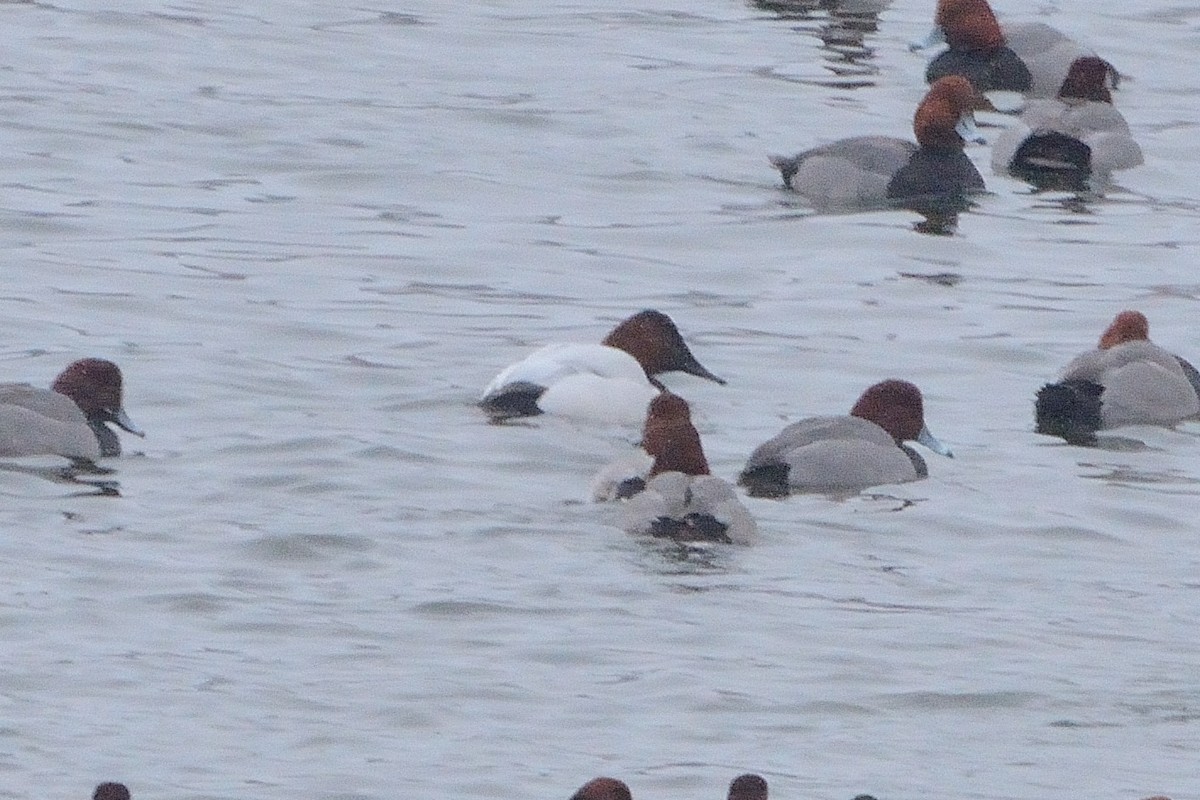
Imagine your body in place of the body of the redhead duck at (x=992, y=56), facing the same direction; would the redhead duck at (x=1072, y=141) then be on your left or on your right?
on your left

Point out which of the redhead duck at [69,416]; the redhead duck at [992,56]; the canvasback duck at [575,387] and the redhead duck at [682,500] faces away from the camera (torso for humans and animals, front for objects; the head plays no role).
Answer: the redhead duck at [682,500]

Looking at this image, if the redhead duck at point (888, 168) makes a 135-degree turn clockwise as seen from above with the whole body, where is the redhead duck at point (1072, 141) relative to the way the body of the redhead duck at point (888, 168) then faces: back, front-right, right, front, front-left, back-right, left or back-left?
back

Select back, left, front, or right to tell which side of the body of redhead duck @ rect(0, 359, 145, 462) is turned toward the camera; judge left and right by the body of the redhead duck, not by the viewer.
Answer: right

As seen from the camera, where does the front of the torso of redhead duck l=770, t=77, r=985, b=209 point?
to the viewer's right

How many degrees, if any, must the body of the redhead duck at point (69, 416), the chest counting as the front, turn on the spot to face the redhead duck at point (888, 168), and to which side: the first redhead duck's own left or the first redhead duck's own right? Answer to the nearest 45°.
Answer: approximately 45° to the first redhead duck's own left

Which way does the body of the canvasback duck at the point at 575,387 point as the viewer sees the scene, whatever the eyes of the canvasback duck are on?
to the viewer's right

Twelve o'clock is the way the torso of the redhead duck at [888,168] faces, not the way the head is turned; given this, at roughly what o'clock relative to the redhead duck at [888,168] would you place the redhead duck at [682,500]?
the redhead duck at [682,500] is roughly at 3 o'clock from the redhead duck at [888,168].

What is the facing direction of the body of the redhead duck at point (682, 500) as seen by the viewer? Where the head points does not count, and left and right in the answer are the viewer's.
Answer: facing away from the viewer

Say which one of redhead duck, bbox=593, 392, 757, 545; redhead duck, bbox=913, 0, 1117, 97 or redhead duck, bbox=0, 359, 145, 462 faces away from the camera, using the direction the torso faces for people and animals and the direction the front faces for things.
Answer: redhead duck, bbox=593, 392, 757, 545

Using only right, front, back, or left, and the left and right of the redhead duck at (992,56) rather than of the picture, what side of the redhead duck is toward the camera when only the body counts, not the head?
left

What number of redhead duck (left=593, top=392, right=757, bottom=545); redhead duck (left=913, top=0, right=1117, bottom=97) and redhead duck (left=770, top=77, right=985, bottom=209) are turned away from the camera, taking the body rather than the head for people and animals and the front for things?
1

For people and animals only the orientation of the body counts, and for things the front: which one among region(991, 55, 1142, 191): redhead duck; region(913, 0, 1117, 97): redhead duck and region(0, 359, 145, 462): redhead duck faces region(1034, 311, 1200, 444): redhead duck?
region(0, 359, 145, 462): redhead duck

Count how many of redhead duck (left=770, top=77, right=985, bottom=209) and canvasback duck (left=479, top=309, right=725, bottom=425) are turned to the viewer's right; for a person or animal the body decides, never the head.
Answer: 2

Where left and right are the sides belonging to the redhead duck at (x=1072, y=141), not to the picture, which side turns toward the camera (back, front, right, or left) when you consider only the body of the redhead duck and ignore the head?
back
